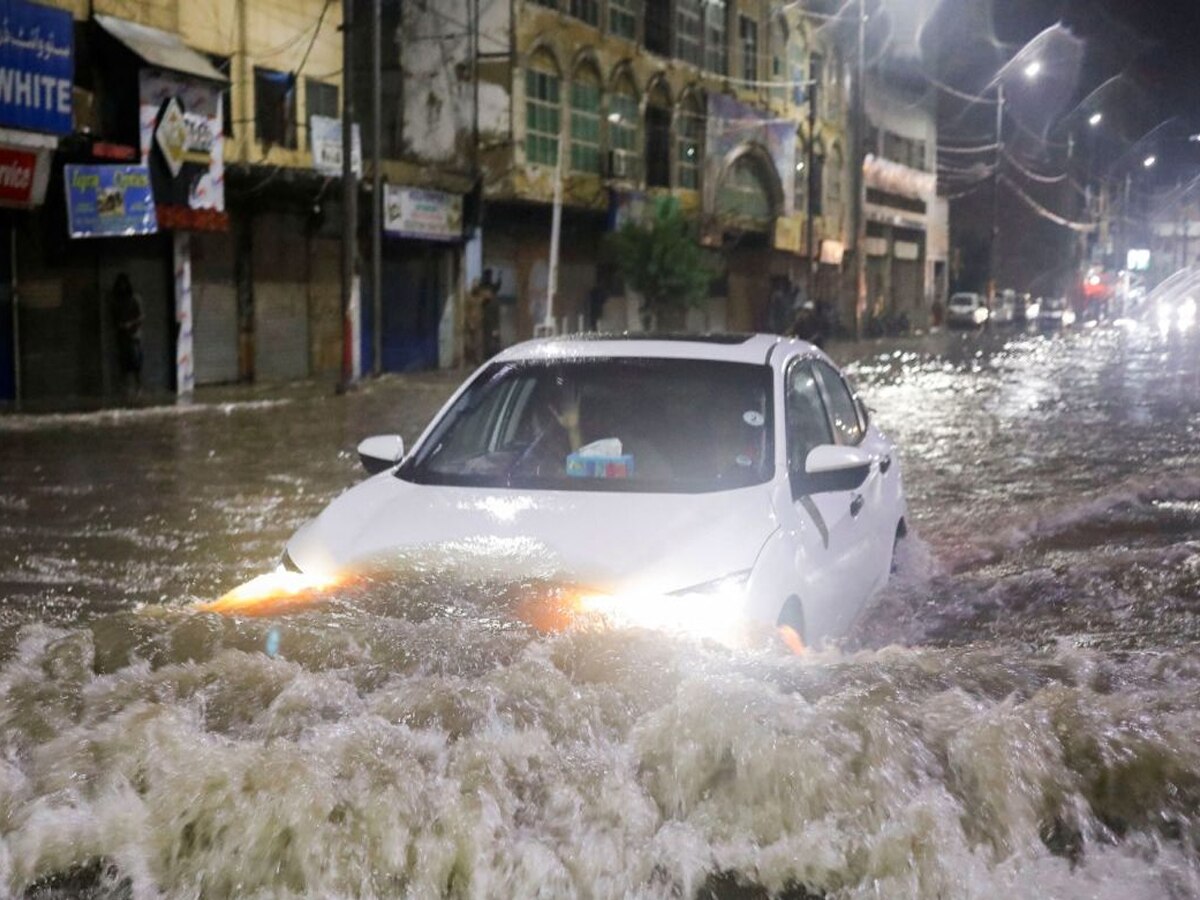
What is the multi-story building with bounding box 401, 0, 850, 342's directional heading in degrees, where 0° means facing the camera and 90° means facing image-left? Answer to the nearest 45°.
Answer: approximately 315°

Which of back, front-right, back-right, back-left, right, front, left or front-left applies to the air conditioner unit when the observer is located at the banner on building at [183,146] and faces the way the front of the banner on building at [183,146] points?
left

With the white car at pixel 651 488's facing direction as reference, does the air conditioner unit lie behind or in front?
behind

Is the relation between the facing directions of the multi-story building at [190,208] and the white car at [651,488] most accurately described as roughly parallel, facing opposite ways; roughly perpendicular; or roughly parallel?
roughly perpendicular

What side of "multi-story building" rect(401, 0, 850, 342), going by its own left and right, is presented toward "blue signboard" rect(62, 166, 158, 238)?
right

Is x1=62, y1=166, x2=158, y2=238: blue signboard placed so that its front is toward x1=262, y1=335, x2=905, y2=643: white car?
yes

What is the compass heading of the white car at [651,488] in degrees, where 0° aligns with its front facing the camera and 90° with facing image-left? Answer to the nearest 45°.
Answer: approximately 45°

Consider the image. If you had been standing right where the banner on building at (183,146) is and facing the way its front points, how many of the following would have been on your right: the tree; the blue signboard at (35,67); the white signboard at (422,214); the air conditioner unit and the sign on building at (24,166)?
2

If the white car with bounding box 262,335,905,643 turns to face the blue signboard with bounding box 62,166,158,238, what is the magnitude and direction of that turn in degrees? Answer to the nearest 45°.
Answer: approximately 90° to its right

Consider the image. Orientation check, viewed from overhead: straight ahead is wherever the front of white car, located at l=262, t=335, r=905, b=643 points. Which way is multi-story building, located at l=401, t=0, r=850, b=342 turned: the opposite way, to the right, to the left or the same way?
to the left

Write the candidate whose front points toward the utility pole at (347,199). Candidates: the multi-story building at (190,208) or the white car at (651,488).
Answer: the multi-story building

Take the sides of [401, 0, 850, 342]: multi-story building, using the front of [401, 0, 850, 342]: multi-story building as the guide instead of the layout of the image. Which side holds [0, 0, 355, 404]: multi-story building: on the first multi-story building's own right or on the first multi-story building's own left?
on the first multi-story building's own right

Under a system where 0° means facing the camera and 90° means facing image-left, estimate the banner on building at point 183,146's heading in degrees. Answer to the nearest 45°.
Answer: approximately 315°
